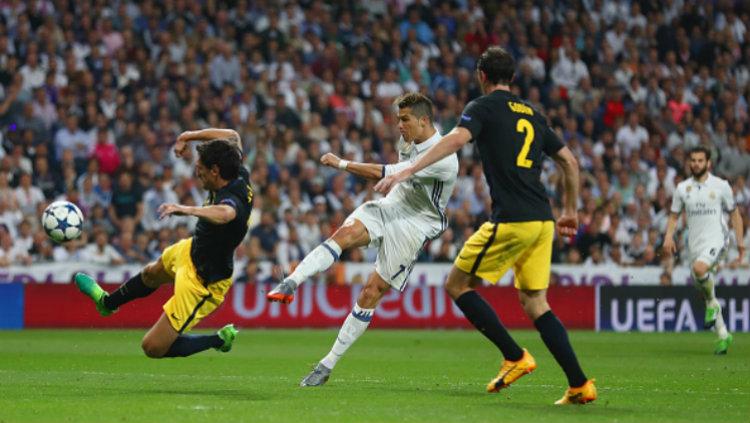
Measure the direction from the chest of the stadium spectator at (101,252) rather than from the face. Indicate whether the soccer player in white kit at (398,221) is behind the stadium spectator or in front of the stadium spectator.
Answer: in front

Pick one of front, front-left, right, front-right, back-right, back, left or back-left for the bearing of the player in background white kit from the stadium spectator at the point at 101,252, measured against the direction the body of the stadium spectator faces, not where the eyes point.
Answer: front-left

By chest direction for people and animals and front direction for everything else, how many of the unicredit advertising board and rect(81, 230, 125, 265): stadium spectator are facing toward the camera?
2

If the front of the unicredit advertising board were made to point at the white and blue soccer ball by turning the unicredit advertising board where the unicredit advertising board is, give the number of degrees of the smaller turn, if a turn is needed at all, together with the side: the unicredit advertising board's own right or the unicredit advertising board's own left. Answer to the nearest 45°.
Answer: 0° — it already faces it

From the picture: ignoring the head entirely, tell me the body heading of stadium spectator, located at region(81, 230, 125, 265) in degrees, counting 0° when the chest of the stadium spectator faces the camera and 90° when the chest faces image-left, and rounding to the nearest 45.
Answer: approximately 0°

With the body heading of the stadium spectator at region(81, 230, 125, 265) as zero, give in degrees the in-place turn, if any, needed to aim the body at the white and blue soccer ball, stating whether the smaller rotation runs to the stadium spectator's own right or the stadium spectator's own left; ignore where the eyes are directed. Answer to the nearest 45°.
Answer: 0° — they already face it
